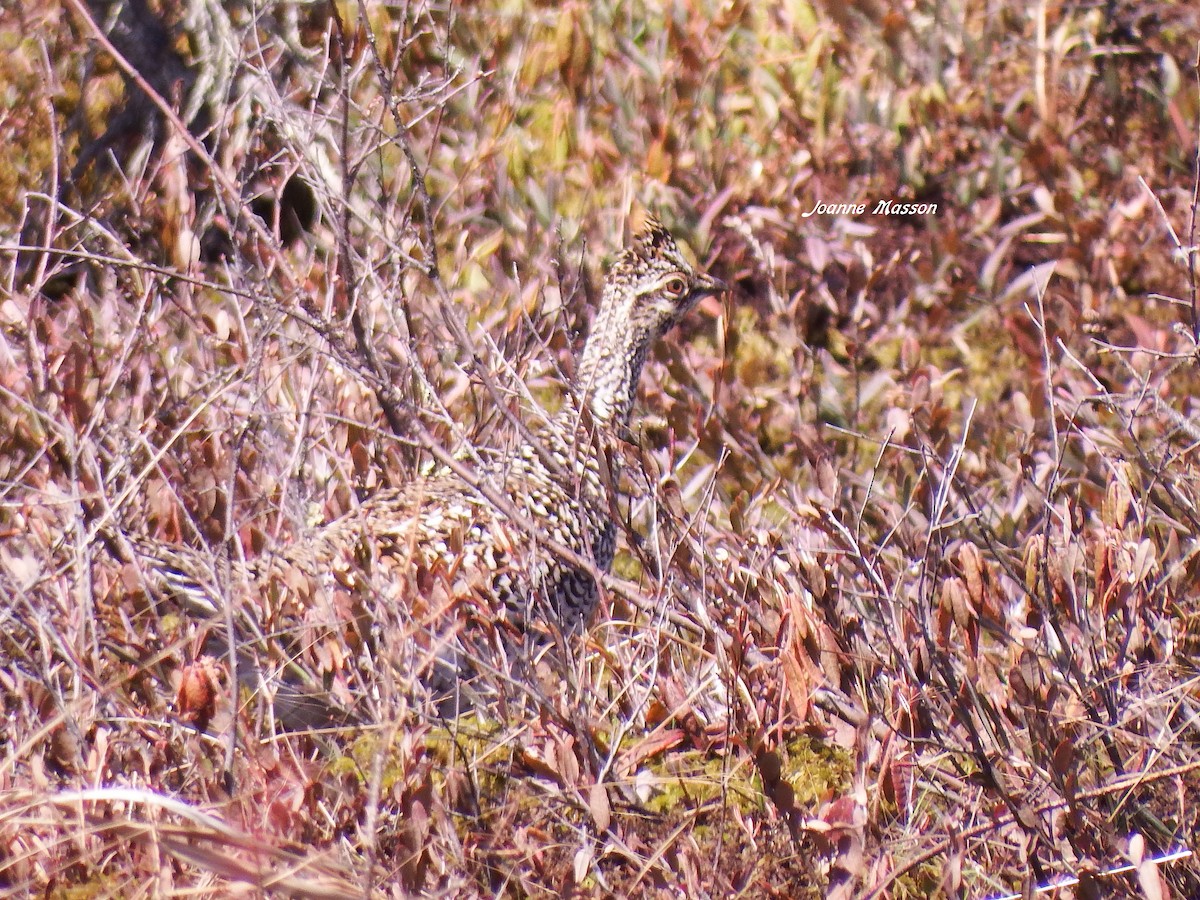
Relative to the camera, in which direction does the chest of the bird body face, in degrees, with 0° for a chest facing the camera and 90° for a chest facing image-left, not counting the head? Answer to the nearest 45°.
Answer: approximately 270°
